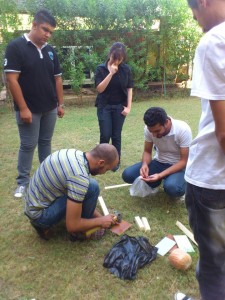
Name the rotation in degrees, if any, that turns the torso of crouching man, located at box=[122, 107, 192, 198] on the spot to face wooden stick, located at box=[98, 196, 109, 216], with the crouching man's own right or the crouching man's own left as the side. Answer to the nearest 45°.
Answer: approximately 45° to the crouching man's own right

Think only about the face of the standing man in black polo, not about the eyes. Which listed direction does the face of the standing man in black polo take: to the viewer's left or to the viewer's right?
to the viewer's right

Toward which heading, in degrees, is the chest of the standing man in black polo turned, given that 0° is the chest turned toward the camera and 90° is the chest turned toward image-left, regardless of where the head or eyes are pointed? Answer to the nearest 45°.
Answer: approximately 315°

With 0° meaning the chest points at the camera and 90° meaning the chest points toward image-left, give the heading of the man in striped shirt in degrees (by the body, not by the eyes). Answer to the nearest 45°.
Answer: approximately 270°

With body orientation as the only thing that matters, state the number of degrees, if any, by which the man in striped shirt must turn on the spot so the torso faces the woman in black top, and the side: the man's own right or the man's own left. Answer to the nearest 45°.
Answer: approximately 90° to the man's own left

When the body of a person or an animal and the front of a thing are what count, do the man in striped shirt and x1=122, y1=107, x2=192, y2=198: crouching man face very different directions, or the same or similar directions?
very different directions

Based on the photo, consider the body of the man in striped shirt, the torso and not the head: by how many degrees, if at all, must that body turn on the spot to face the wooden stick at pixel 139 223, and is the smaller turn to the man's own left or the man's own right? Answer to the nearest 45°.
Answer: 0° — they already face it

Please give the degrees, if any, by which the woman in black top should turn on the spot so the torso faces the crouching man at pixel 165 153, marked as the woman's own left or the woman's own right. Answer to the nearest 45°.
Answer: approximately 45° to the woman's own left

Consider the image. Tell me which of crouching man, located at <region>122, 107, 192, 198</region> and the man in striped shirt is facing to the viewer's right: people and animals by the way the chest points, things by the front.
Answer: the man in striped shirt

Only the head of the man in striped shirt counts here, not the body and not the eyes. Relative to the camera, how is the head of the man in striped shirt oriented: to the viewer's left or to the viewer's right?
to the viewer's right
